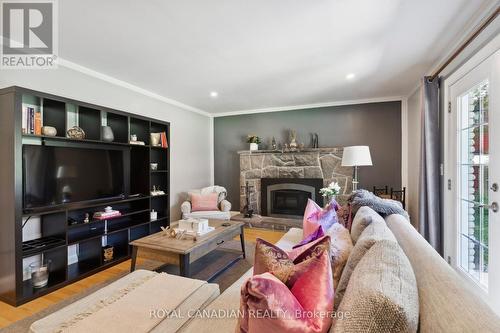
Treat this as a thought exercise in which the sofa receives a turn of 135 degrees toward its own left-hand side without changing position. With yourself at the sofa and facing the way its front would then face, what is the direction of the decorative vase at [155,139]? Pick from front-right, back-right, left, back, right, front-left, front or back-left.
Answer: back

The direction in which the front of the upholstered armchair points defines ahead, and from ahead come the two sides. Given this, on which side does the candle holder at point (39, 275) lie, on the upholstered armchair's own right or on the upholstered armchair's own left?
on the upholstered armchair's own right

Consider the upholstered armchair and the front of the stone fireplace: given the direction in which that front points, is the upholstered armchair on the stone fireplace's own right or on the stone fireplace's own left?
on the stone fireplace's own right

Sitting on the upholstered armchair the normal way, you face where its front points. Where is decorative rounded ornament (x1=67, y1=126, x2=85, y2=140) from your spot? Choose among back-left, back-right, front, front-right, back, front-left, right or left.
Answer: front-right

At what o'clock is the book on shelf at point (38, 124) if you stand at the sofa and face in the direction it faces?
The book on shelf is roughly at 1 o'clock from the sofa.

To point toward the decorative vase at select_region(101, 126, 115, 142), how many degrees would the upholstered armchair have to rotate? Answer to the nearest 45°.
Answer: approximately 45° to its right

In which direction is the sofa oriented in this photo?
to the viewer's left

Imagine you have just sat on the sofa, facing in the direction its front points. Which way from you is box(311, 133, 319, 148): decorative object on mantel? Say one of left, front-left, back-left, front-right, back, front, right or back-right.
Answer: right

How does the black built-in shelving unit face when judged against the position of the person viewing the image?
facing the viewer and to the right of the viewer

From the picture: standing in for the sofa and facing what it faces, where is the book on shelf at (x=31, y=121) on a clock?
The book on shelf is roughly at 1 o'clock from the sofa.
